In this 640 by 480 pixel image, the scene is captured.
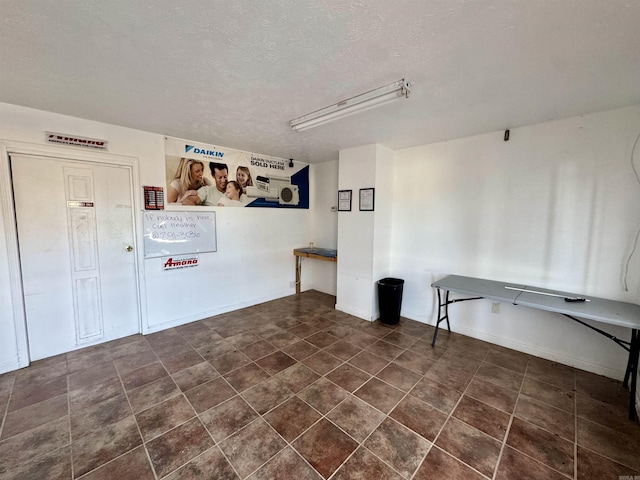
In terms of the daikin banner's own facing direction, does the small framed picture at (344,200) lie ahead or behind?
ahead

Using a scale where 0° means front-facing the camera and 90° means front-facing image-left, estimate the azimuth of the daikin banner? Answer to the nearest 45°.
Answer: approximately 315°

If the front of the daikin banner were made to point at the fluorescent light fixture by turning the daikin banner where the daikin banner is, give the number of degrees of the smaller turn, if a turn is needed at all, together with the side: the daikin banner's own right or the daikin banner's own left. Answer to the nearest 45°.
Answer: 0° — it already faces it

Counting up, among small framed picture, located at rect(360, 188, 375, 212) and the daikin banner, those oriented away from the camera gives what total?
0

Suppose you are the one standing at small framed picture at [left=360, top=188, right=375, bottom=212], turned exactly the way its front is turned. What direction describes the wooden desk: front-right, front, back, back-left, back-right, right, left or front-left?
right

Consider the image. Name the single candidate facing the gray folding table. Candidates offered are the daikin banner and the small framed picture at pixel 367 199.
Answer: the daikin banner

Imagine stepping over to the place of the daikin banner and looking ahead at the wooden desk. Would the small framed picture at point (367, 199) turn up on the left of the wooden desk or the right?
right

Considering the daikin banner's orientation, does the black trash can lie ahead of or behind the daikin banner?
ahead

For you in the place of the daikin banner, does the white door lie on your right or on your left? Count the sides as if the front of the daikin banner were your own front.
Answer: on your right

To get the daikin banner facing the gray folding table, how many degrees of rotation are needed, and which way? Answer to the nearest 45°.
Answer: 0° — it already faces it
